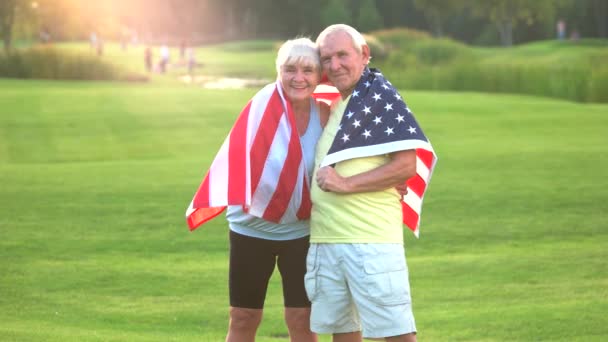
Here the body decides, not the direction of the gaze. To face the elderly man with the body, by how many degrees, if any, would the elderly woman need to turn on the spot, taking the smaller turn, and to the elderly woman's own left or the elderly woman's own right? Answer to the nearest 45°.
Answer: approximately 45° to the elderly woman's own left

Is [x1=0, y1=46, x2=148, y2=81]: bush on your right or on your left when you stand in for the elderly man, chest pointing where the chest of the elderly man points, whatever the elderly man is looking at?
on your right

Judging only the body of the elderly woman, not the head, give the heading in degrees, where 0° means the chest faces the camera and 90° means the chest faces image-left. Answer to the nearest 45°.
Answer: approximately 0°

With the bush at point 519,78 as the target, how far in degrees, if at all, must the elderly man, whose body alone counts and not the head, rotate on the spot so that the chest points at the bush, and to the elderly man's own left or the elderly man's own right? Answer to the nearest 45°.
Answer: approximately 135° to the elderly man's own right

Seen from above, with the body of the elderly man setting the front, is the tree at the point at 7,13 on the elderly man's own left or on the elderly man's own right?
on the elderly man's own right

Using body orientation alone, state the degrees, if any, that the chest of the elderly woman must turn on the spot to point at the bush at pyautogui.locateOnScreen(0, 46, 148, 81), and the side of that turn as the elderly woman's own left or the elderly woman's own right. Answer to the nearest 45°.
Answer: approximately 180°

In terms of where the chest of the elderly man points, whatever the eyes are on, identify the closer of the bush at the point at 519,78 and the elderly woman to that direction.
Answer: the elderly woman

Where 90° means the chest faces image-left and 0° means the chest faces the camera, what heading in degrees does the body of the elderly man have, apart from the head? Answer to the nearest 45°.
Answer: approximately 45°
